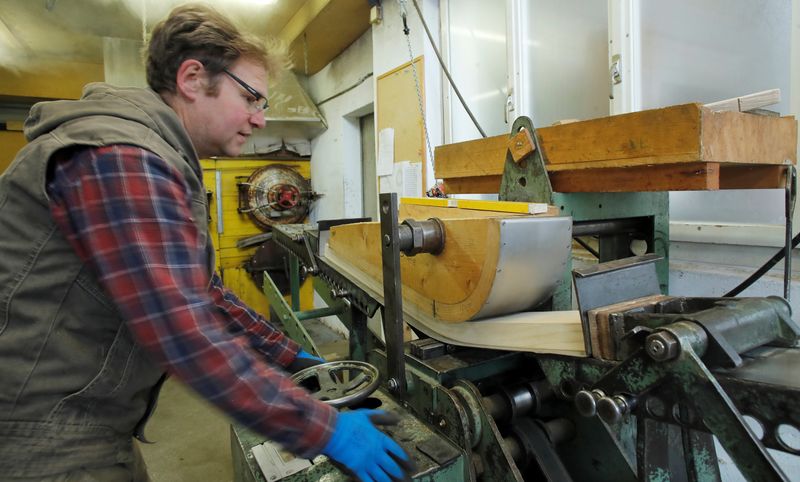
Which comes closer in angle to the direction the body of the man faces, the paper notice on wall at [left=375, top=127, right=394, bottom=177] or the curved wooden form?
the curved wooden form

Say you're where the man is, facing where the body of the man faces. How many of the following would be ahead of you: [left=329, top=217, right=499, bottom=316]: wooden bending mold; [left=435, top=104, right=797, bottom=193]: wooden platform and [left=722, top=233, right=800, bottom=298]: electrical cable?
3

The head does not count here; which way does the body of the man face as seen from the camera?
to the viewer's right

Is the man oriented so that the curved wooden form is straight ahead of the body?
yes

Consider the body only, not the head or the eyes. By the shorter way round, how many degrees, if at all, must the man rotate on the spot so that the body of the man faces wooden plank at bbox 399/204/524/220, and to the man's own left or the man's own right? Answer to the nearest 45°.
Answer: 0° — they already face it

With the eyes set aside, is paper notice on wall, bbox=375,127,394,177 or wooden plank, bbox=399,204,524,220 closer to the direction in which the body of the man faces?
the wooden plank

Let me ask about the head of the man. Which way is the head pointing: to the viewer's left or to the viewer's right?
to the viewer's right

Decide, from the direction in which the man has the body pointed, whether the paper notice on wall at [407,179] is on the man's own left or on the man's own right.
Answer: on the man's own left

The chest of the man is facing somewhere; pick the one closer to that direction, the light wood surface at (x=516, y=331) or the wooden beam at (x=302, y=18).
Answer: the light wood surface
